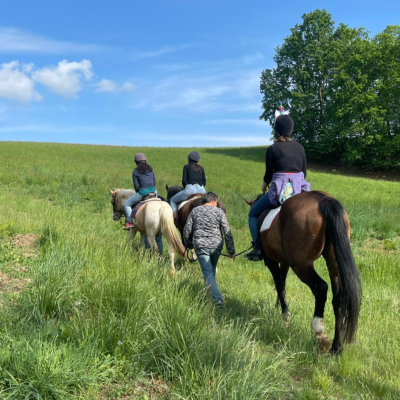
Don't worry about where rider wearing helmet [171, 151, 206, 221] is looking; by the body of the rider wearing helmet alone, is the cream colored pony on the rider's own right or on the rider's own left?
on the rider's own left

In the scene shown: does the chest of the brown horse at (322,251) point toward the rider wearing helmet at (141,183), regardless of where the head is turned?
yes

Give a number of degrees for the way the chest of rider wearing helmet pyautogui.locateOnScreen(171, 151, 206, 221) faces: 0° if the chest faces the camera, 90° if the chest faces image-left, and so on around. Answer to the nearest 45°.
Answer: approximately 135°

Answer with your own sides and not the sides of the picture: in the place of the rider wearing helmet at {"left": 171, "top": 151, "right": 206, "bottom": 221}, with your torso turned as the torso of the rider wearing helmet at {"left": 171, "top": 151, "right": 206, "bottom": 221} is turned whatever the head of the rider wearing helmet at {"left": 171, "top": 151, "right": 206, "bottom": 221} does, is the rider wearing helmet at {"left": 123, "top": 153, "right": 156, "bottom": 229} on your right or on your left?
on your left

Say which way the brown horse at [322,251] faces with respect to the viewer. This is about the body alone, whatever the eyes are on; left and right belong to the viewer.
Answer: facing away from the viewer and to the left of the viewer

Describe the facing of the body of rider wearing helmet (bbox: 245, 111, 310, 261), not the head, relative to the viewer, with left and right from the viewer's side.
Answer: facing away from the viewer and to the left of the viewer

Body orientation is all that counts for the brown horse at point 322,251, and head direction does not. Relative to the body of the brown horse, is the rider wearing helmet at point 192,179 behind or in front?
in front

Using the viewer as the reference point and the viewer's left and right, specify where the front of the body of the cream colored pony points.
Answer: facing away from the viewer and to the left of the viewer

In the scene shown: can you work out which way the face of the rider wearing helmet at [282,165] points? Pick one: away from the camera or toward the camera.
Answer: away from the camera

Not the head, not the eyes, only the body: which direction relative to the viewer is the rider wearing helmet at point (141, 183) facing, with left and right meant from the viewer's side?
facing away from the viewer and to the left of the viewer

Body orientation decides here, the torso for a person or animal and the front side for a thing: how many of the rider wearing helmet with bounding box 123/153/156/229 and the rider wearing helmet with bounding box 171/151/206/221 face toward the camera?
0

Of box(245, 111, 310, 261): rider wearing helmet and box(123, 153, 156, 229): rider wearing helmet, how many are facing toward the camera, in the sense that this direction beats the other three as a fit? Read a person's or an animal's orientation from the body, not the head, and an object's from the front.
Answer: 0
